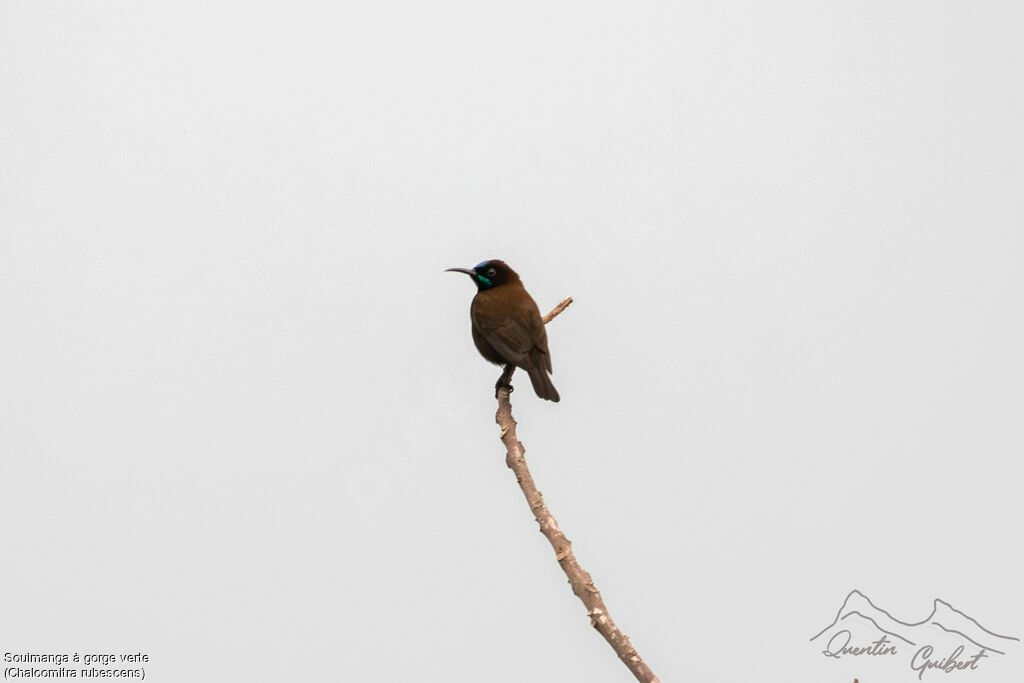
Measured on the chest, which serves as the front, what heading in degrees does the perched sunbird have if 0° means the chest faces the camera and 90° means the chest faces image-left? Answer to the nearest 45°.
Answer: approximately 135°
